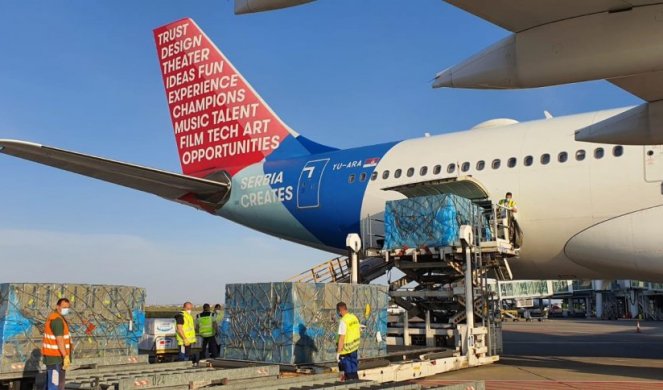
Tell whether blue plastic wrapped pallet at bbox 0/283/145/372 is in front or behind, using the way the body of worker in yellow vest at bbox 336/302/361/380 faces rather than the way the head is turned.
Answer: in front

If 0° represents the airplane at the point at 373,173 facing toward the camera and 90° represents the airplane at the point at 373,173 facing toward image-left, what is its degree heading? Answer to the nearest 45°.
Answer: approximately 315°

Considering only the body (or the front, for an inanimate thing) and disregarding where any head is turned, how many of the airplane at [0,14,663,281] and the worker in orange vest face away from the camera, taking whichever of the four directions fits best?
0
